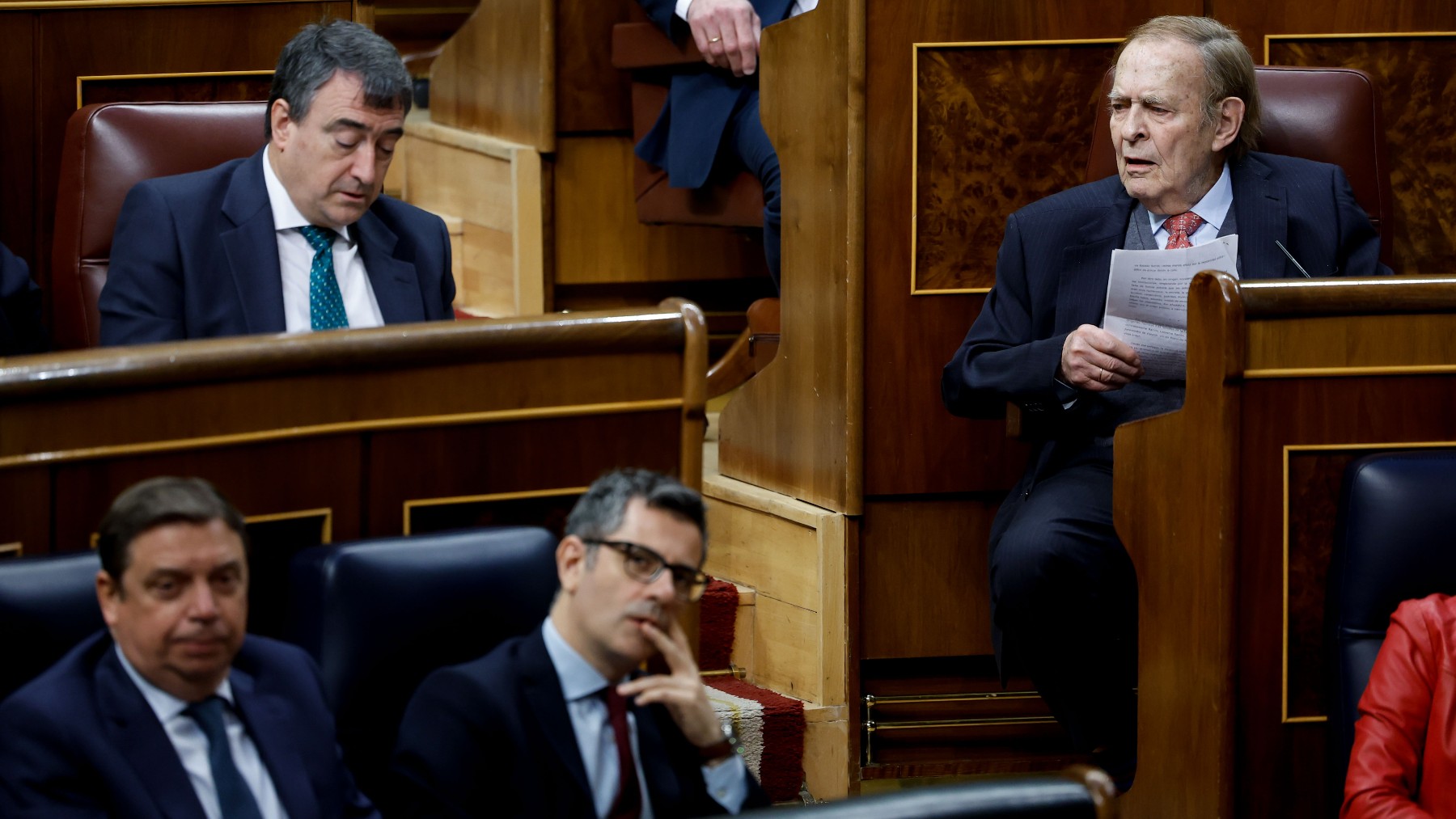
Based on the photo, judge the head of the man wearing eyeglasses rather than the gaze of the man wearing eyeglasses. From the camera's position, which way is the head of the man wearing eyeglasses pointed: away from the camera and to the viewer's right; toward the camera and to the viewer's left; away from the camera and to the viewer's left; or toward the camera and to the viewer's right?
toward the camera and to the viewer's right

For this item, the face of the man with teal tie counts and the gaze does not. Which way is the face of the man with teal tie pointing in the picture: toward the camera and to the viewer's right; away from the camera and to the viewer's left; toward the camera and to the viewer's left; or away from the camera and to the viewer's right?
toward the camera and to the viewer's right

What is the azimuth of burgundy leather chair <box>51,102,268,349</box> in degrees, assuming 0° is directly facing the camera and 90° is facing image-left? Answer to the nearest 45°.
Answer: approximately 315°

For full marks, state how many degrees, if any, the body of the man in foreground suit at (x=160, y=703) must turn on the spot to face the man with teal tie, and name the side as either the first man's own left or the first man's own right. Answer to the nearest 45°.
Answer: approximately 135° to the first man's own left

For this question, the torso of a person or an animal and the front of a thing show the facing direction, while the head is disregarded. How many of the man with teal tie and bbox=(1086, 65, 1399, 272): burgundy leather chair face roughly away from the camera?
0

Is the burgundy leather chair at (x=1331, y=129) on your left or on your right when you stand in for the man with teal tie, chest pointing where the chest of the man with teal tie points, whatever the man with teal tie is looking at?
on your left

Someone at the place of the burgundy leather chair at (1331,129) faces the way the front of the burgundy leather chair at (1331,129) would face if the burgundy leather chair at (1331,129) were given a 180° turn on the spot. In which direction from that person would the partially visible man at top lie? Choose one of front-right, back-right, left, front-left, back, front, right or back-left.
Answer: left

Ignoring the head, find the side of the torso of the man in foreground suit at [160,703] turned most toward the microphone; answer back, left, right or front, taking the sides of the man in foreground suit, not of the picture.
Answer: left

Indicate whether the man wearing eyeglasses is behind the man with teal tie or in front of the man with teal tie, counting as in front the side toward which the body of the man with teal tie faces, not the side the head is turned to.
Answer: in front

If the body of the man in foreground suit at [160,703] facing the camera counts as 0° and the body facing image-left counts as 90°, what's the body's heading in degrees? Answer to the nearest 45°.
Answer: approximately 315°

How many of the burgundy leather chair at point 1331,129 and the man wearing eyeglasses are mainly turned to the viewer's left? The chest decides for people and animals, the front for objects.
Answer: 0
